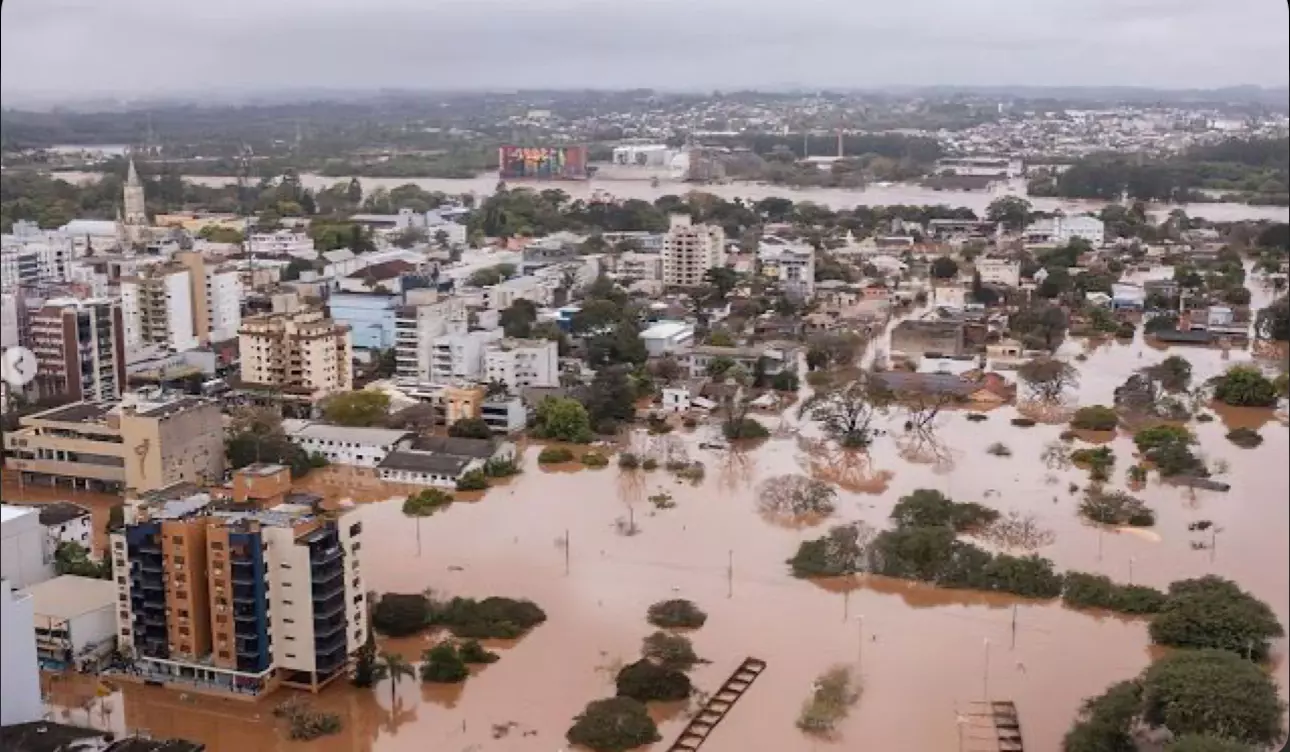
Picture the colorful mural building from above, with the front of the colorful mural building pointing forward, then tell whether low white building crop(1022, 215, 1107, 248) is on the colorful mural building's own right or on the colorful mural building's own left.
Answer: on the colorful mural building's own left

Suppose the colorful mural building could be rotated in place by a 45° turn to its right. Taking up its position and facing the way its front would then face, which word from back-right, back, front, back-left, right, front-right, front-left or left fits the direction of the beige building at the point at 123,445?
front-left

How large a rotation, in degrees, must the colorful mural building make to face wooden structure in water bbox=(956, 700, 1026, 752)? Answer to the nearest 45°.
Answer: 0° — it already faces it

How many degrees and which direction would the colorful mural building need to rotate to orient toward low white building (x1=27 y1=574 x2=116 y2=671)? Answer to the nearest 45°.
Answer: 0° — it already faces it

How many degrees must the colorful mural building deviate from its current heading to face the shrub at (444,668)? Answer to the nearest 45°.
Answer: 0° — it already faces it

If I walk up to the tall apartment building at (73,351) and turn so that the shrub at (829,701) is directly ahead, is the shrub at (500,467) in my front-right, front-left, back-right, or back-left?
front-left

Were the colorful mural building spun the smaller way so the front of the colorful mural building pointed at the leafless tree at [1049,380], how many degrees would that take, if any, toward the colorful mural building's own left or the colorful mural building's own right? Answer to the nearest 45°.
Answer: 0° — it already faces it

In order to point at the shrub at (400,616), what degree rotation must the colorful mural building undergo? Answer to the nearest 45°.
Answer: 0° — it already faces it

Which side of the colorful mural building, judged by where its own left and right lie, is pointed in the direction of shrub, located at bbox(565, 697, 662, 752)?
front

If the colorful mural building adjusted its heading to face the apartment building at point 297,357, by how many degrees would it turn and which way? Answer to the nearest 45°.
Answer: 0° — it already faces it

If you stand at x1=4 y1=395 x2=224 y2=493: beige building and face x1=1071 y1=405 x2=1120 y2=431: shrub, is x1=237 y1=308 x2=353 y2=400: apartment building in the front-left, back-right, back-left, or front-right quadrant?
front-left

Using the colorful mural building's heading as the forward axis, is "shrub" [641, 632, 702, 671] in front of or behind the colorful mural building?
in front

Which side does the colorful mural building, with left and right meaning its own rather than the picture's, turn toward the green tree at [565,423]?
front

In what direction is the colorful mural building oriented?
toward the camera

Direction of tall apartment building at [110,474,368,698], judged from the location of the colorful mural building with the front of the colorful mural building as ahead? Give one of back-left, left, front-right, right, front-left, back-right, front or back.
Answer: front

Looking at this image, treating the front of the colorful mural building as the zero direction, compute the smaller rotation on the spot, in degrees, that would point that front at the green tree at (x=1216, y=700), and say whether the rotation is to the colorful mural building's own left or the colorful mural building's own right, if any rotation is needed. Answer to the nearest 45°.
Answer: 0° — it already faces it

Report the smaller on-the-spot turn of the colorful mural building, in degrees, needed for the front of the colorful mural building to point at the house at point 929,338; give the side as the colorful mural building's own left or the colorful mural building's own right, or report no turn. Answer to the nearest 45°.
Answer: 0° — it already faces it

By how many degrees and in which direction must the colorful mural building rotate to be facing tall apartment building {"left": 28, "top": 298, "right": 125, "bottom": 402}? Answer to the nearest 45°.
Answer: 0° — it already faces it

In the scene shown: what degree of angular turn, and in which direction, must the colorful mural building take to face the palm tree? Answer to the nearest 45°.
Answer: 0° — it already faces it
